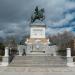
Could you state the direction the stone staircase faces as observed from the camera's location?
facing the viewer
